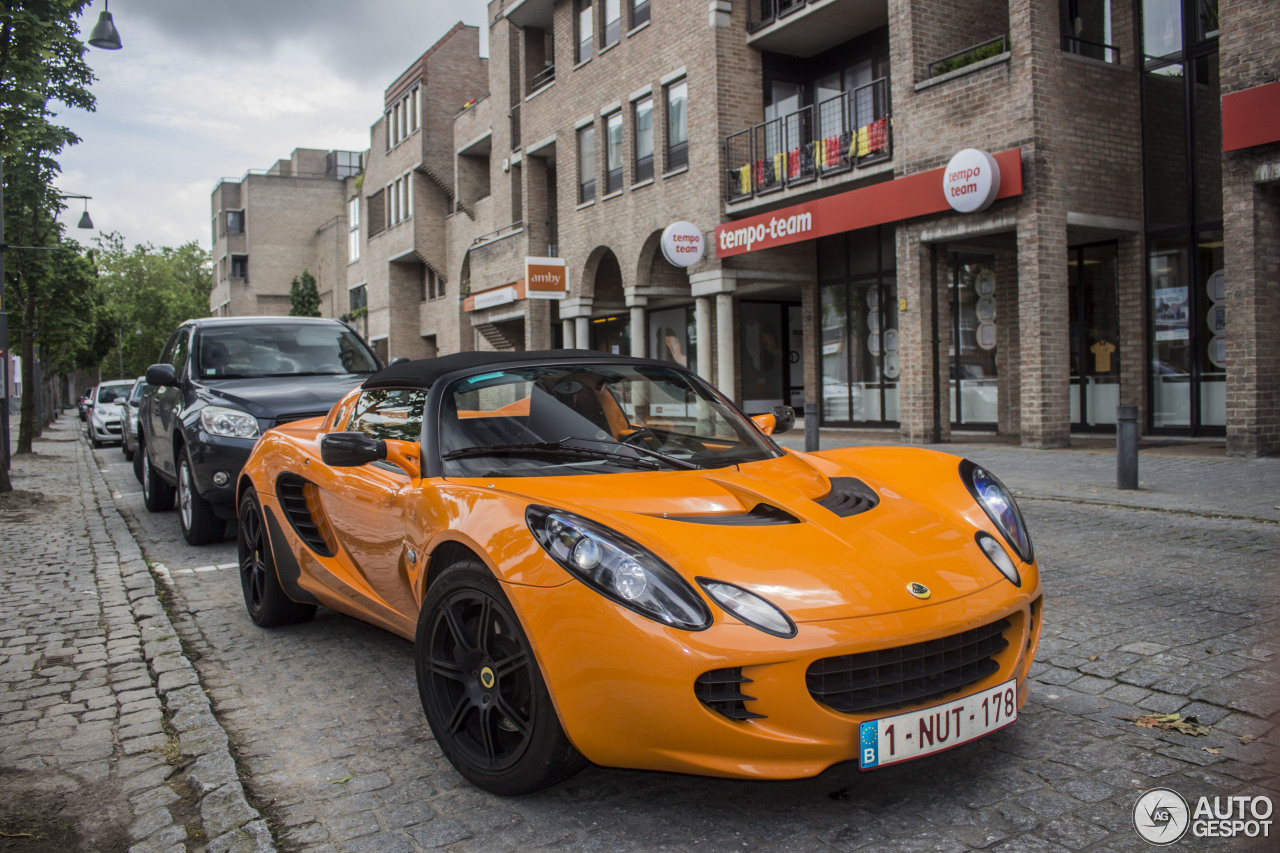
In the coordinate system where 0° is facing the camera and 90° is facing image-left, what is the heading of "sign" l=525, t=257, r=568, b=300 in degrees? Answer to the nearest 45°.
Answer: approximately 0°

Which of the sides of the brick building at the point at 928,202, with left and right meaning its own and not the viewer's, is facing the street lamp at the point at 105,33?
front

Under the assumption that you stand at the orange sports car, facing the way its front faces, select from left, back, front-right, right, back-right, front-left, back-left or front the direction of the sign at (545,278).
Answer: back-left

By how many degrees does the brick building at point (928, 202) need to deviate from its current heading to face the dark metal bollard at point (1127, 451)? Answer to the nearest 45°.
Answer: approximately 45° to its left

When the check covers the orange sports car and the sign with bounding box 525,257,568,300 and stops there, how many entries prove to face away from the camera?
0

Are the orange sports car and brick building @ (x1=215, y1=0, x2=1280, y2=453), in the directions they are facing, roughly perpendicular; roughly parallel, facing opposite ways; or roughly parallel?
roughly perpendicular

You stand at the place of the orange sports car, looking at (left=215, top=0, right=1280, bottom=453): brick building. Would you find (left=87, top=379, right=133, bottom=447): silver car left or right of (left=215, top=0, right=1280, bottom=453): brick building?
left

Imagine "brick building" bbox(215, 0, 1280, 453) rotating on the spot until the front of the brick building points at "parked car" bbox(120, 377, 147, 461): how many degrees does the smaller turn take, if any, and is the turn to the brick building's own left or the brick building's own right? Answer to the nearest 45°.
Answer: approximately 45° to the brick building's own right

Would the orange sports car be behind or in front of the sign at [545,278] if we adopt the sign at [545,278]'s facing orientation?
in front
